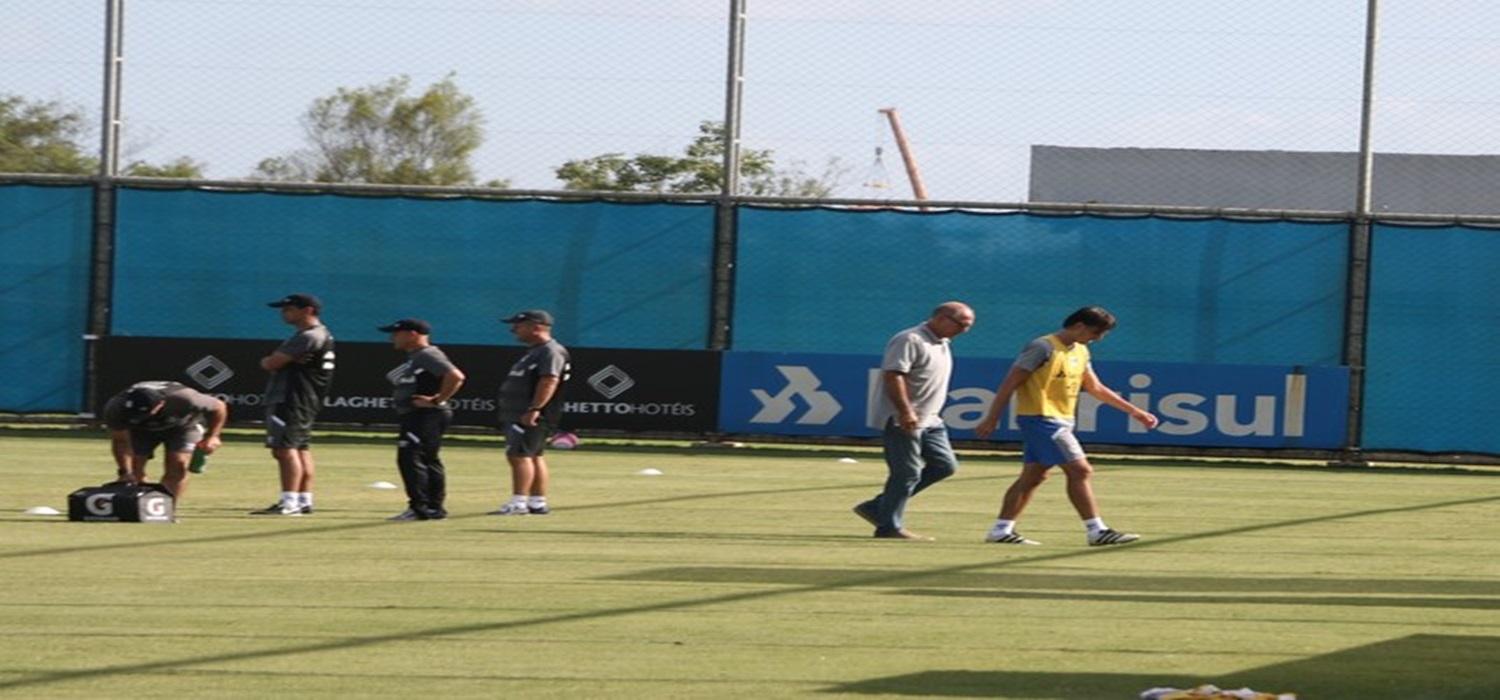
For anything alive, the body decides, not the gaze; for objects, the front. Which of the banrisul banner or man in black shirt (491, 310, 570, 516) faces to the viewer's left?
the man in black shirt

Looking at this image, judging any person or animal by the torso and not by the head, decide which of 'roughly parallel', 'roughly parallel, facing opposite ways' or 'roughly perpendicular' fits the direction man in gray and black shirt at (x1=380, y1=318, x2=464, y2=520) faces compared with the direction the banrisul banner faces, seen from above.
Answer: roughly perpendicular

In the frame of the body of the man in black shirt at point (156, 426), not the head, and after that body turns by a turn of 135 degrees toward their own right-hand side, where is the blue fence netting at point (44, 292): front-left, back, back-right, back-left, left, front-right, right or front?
front

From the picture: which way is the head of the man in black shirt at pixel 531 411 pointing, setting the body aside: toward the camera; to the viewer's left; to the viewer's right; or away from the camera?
to the viewer's left

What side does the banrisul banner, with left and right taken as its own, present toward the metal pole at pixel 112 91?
right

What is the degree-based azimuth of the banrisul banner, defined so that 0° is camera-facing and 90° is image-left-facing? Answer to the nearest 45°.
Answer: approximately 0°

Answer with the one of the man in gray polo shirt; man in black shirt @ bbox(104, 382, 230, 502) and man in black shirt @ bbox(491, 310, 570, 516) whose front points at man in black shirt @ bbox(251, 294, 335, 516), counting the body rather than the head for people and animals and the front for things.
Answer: man in black shirt @ bbox(491, 310, 570, 516)
